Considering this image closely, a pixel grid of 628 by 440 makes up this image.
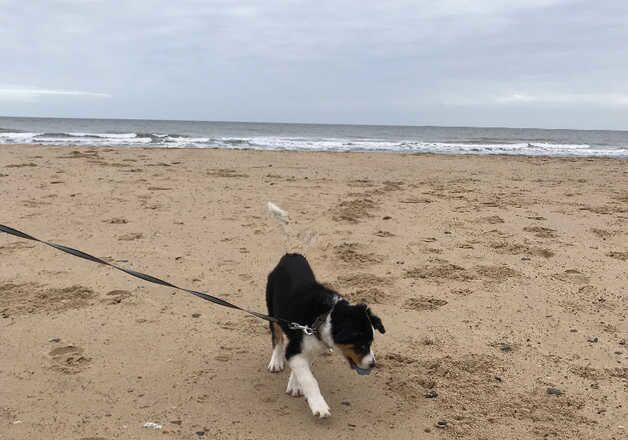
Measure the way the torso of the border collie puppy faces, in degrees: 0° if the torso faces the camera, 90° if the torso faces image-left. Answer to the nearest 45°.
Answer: approximately 315°
